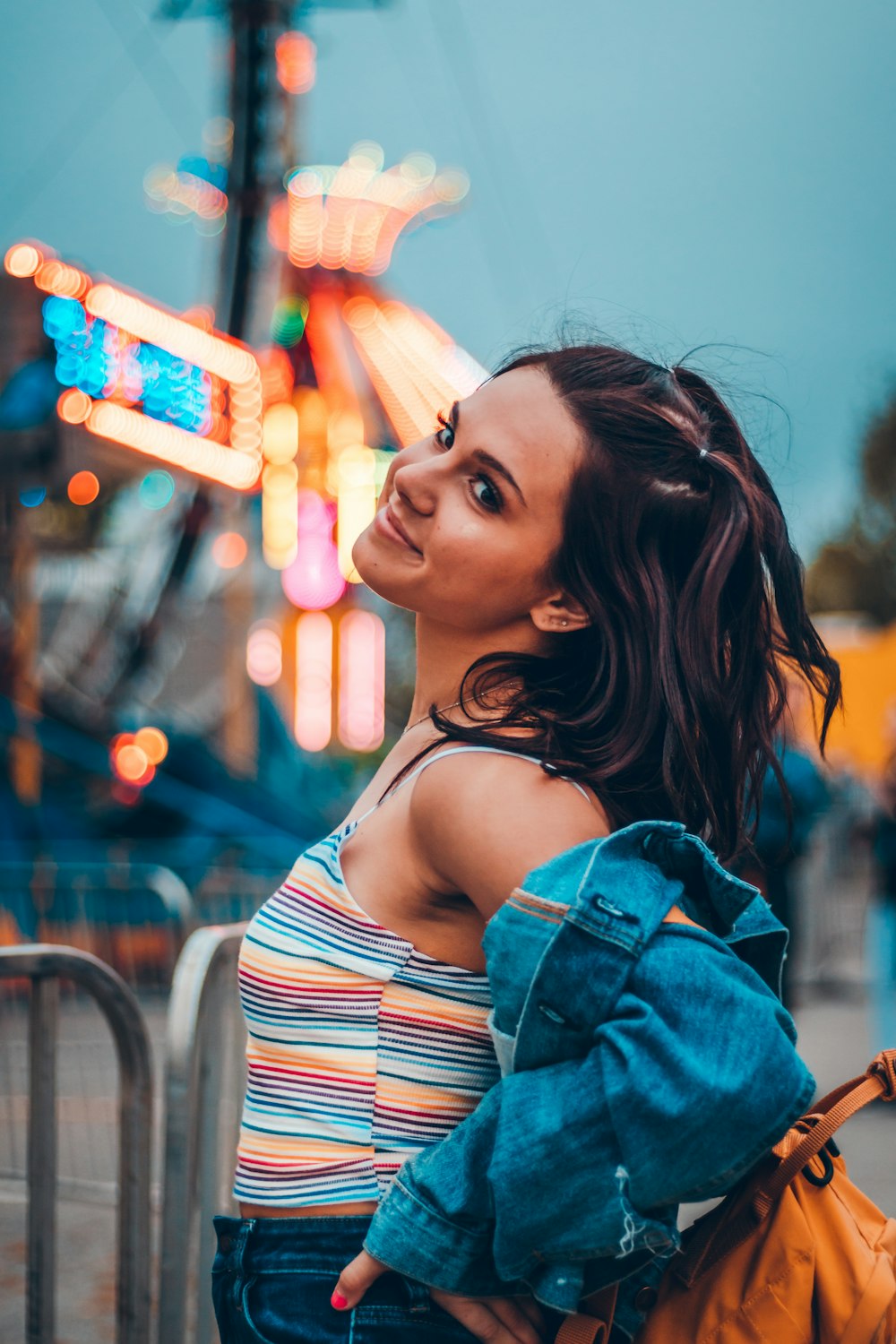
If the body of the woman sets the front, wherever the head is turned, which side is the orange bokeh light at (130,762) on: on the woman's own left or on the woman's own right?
on the woman's own right

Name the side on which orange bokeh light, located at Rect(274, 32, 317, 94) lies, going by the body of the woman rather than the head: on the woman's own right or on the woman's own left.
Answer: on the woman's own right

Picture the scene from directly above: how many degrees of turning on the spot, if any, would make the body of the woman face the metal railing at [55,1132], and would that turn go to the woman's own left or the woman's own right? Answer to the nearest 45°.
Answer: approximately 45° to the woman's own right

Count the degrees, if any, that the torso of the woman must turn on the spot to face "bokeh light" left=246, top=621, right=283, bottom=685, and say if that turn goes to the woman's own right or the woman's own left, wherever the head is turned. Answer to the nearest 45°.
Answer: approximately 90° to the woman's own right

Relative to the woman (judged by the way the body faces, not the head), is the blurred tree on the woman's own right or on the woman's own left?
on the woman's own right

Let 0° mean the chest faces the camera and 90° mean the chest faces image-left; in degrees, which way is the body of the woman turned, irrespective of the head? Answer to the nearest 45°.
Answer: approximately 90°

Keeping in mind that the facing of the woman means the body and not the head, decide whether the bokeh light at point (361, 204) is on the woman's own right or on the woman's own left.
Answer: on the woman's own right
